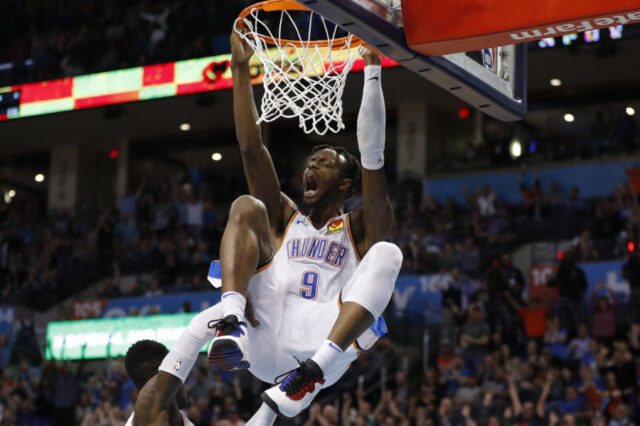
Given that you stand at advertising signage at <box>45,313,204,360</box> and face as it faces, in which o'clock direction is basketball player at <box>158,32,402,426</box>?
The basketball player is roughly at 12 o'clock from the advertising signage.

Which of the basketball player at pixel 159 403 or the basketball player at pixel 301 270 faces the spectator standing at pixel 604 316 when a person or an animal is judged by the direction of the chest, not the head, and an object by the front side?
the basketball player at pixel 159 403

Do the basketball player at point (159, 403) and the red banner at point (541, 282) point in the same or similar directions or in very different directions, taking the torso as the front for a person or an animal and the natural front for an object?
very different directions

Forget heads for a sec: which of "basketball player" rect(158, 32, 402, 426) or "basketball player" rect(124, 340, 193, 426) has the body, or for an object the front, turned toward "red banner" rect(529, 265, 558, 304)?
"basketball player" rect(124, 340, 193, 426)

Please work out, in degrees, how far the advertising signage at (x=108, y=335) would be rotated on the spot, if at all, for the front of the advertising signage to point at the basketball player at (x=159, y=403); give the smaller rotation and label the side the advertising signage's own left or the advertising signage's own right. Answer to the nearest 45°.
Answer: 0° — it already faces them

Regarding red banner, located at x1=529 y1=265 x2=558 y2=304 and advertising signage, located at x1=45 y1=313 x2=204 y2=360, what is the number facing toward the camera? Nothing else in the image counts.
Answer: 2

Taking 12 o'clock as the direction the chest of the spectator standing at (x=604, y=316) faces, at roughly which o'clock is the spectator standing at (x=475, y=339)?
the spectator standing at (x=475, y=339) is roughly at 3 o'clock from the spectator standing at (x=604, y=316).

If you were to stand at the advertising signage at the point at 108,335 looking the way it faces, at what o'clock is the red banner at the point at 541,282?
The red banner is roughly at 10 o'clock from the advertising signage.

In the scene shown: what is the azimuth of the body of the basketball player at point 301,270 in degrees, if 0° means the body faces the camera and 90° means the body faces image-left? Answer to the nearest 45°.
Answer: approximately 0°

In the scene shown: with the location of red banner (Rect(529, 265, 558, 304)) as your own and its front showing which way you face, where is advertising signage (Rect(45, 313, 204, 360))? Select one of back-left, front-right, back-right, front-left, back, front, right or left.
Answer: right

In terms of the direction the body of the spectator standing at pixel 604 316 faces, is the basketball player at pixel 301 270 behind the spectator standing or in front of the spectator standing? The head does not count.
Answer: in front

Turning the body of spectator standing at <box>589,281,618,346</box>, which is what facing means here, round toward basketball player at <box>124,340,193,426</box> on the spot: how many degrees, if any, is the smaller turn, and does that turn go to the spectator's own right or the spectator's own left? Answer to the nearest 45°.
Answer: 0° — they already face them

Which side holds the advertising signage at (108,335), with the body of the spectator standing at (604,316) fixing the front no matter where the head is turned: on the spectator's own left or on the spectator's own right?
on the spectator's own right

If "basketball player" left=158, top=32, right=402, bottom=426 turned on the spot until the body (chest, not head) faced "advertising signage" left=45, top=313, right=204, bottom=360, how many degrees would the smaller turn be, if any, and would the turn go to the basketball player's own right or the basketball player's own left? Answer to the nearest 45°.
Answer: approximately 180°
